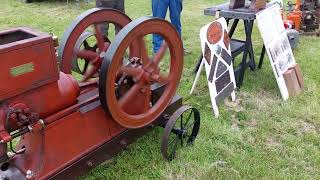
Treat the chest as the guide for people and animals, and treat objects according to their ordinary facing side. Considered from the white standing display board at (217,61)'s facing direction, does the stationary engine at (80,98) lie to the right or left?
on its right

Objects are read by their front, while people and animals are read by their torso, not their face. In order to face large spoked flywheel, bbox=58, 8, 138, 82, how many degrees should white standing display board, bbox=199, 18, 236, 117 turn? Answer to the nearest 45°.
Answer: approximately 90° to its right
